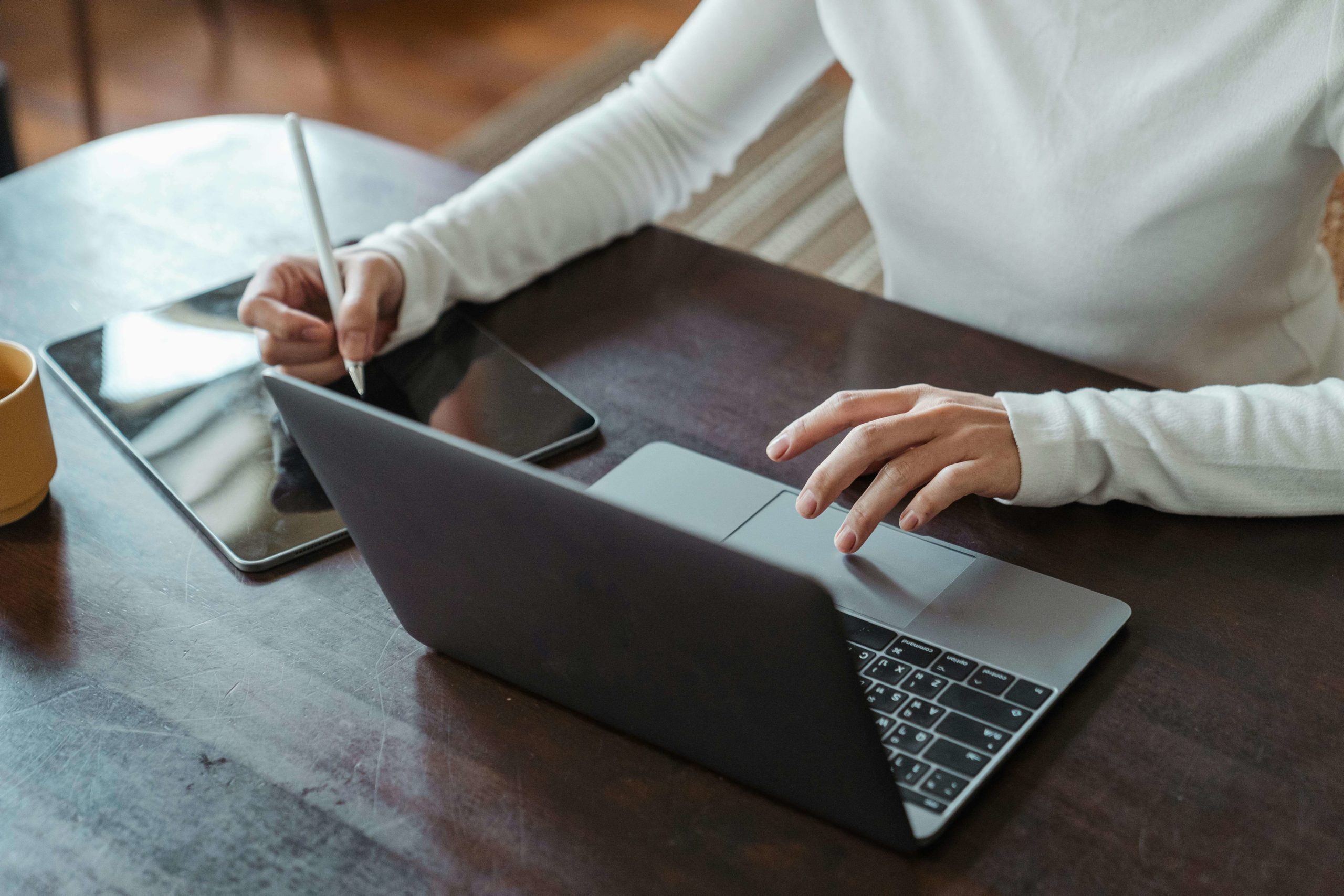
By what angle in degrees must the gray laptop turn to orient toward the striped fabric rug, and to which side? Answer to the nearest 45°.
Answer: approximately 45° to its left

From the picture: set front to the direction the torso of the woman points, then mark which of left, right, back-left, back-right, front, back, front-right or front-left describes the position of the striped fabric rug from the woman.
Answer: back-right

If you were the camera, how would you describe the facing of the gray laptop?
facing away from the viewer and to the right of the viewer

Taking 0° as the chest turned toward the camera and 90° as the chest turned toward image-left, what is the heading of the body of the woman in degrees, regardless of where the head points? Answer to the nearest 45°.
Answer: approximately 45°

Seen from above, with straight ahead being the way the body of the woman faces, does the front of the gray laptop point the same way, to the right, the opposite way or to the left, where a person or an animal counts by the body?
the opposite way
